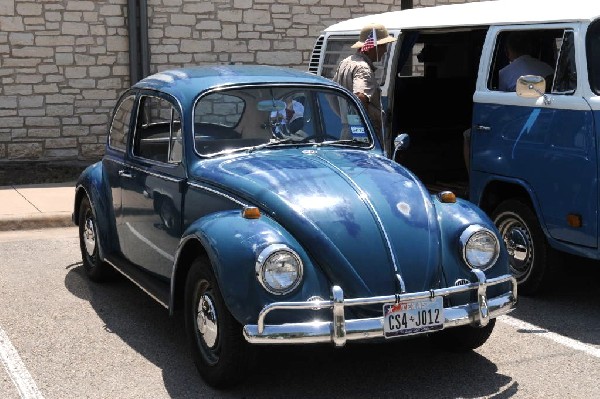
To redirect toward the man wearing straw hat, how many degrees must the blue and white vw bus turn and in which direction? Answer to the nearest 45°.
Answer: approximately 180°

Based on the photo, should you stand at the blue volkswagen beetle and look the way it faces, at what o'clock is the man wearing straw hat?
The man wearing straw hat is roughly at 8 o'clock from the blue volkswagen beetle.

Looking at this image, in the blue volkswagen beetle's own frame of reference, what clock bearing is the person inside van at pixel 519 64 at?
The person inside van is roughly at 9 o'clock from the blue volkswagen beetle.

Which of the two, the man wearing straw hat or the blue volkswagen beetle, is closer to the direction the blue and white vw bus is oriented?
the blue volkswagen beetle

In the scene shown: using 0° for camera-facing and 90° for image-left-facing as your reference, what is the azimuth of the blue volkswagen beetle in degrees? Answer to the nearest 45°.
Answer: approximately 315°

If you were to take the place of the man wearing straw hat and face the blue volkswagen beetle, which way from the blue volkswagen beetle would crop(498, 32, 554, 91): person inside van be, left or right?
left

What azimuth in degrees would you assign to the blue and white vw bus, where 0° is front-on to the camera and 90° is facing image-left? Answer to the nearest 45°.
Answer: approximately 315°
